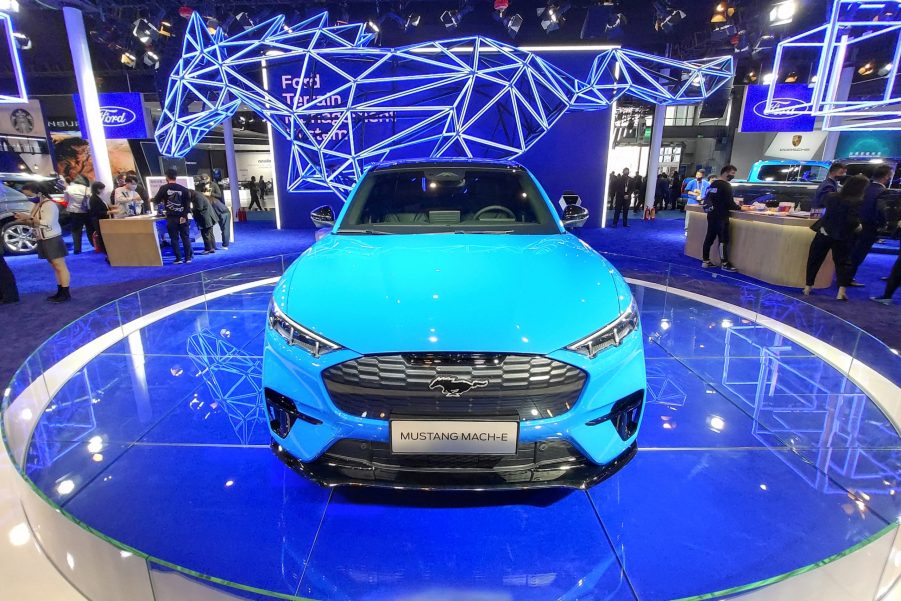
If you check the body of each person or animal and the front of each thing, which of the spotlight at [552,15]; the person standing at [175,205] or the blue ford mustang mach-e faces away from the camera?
the person standing

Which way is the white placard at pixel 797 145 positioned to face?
toward the camera

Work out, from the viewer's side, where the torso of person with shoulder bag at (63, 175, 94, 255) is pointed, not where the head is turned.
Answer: away from the camera

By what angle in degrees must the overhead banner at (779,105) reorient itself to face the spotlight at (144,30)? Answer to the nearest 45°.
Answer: approximately 45° to its right

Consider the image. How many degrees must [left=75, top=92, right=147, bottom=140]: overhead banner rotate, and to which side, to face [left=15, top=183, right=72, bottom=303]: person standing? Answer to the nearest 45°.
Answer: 0° — it already faces them

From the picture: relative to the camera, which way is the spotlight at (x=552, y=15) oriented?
toward the camera

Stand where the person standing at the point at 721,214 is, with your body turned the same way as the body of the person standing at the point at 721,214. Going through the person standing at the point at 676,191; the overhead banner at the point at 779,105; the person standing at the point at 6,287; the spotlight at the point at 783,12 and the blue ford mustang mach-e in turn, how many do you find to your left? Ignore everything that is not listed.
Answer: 3

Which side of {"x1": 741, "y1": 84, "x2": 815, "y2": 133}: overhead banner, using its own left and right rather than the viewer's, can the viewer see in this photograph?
front

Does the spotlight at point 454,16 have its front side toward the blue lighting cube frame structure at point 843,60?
no

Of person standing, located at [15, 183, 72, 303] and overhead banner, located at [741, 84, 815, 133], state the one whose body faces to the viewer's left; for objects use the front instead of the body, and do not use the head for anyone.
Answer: the person standing

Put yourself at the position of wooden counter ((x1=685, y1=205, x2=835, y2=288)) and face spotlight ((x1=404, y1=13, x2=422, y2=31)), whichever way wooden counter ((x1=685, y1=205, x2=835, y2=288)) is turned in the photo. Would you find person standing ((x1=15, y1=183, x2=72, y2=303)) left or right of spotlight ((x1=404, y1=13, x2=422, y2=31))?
left

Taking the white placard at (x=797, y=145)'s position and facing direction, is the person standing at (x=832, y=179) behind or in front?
in front

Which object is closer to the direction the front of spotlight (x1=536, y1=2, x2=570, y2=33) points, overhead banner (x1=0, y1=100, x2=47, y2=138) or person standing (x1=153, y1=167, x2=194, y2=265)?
the person standing

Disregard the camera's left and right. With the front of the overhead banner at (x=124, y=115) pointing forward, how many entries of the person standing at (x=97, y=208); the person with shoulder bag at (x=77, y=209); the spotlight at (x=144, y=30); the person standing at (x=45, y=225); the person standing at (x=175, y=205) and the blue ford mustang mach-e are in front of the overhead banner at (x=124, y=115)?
6

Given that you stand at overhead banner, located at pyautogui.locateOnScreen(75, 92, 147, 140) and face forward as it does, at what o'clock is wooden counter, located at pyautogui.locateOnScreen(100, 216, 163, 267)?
The wooden counter is roughly at 12 o'clock from the overhead banner.
